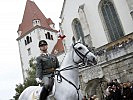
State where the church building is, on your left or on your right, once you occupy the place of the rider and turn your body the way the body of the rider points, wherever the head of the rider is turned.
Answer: on your left

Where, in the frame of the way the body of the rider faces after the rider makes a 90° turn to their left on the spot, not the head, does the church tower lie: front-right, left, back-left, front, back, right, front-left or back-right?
front-left

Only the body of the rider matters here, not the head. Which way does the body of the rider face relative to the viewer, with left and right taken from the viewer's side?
facing the viewer and to the right of the viewer
